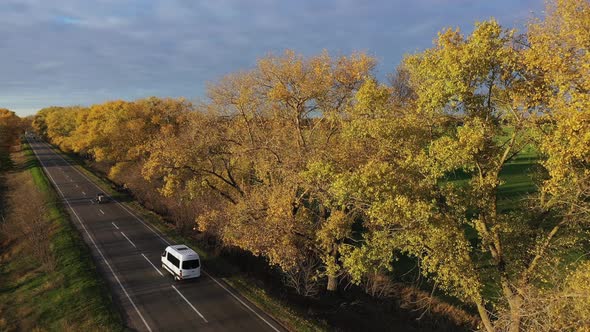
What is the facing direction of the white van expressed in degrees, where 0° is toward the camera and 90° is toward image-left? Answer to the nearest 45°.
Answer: approximately 135°
